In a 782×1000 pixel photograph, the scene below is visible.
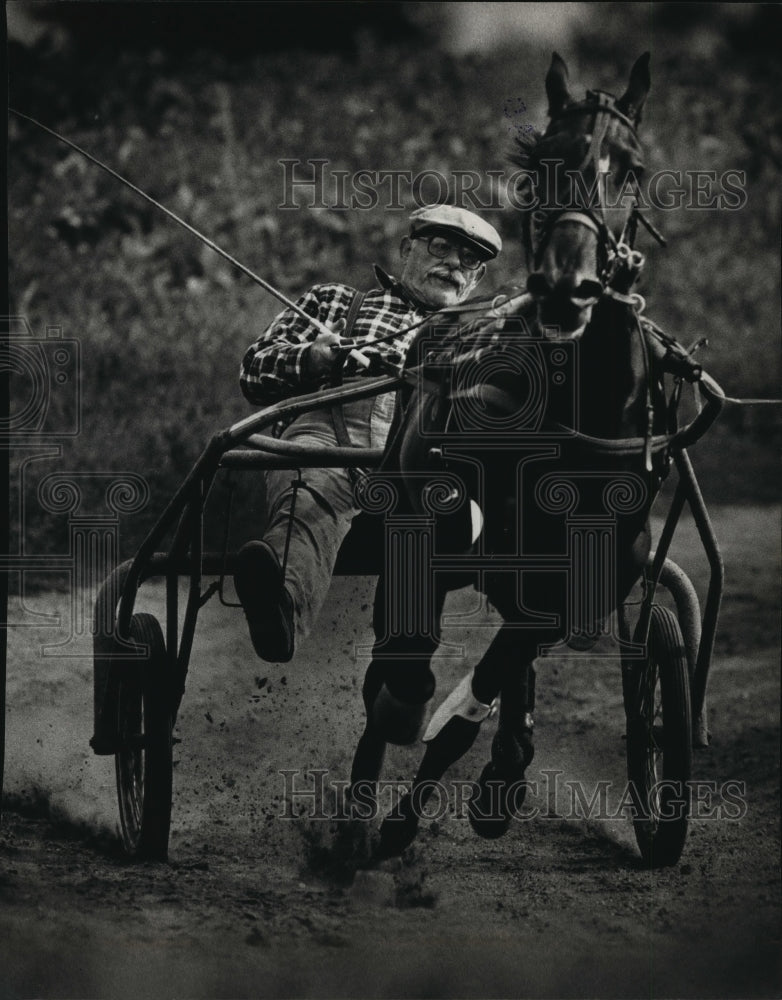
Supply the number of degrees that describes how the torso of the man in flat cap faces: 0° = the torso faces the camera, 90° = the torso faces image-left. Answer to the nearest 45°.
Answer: approximately 0°

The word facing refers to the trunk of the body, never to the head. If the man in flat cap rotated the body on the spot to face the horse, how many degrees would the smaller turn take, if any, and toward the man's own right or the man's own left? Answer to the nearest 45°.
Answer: approximately 45° to the man's own left
